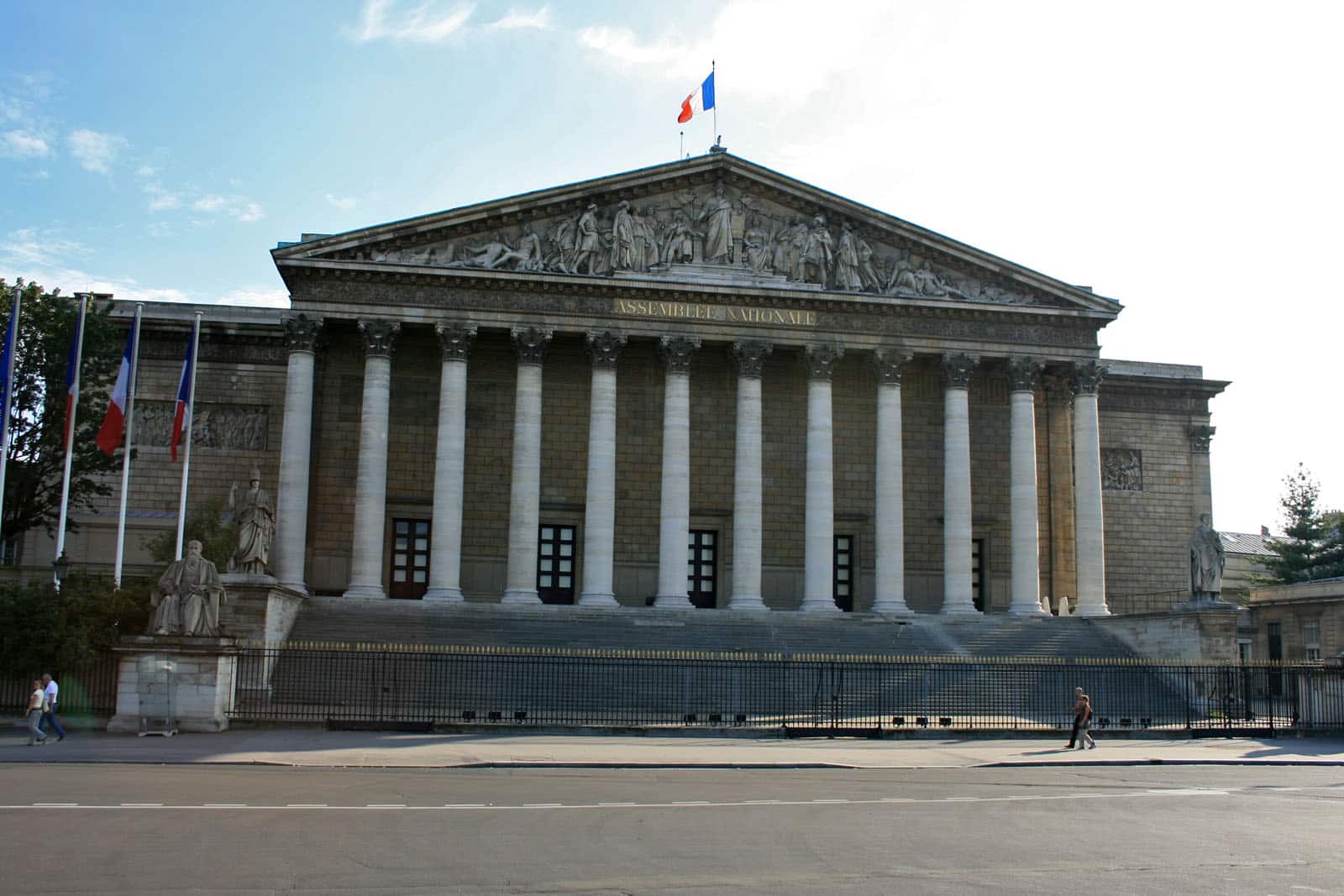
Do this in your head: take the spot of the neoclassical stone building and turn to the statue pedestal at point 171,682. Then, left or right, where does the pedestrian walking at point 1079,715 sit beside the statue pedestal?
left

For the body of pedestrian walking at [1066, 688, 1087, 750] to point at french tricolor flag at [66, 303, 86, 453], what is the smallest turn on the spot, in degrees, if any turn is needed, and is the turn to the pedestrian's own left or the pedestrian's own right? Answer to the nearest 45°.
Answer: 0° — they already face it

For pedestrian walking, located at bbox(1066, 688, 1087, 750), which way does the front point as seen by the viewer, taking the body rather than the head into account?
to the viewer's left

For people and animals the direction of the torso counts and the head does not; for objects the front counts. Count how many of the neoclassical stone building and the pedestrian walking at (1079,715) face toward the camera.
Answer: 1

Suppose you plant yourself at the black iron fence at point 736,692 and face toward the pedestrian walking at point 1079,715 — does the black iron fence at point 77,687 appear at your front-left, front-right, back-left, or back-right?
back-right

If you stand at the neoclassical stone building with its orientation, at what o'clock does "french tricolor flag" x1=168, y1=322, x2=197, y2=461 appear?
The french tricolor flag is roughly at 2 o'clock from the neoclassical stone building.

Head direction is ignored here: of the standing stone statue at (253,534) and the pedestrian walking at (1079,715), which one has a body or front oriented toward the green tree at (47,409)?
the pedestrian walking

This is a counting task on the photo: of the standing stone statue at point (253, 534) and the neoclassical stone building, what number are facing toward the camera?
2

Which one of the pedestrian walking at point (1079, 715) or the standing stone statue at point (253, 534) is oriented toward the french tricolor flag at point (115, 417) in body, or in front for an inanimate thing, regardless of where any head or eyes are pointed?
the pedestrian walking

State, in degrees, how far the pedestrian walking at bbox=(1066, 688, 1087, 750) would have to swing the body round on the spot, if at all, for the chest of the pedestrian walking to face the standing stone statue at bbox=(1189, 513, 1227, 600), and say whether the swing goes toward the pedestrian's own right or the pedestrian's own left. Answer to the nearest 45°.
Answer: approximately 90° to the pedestrian's own right
